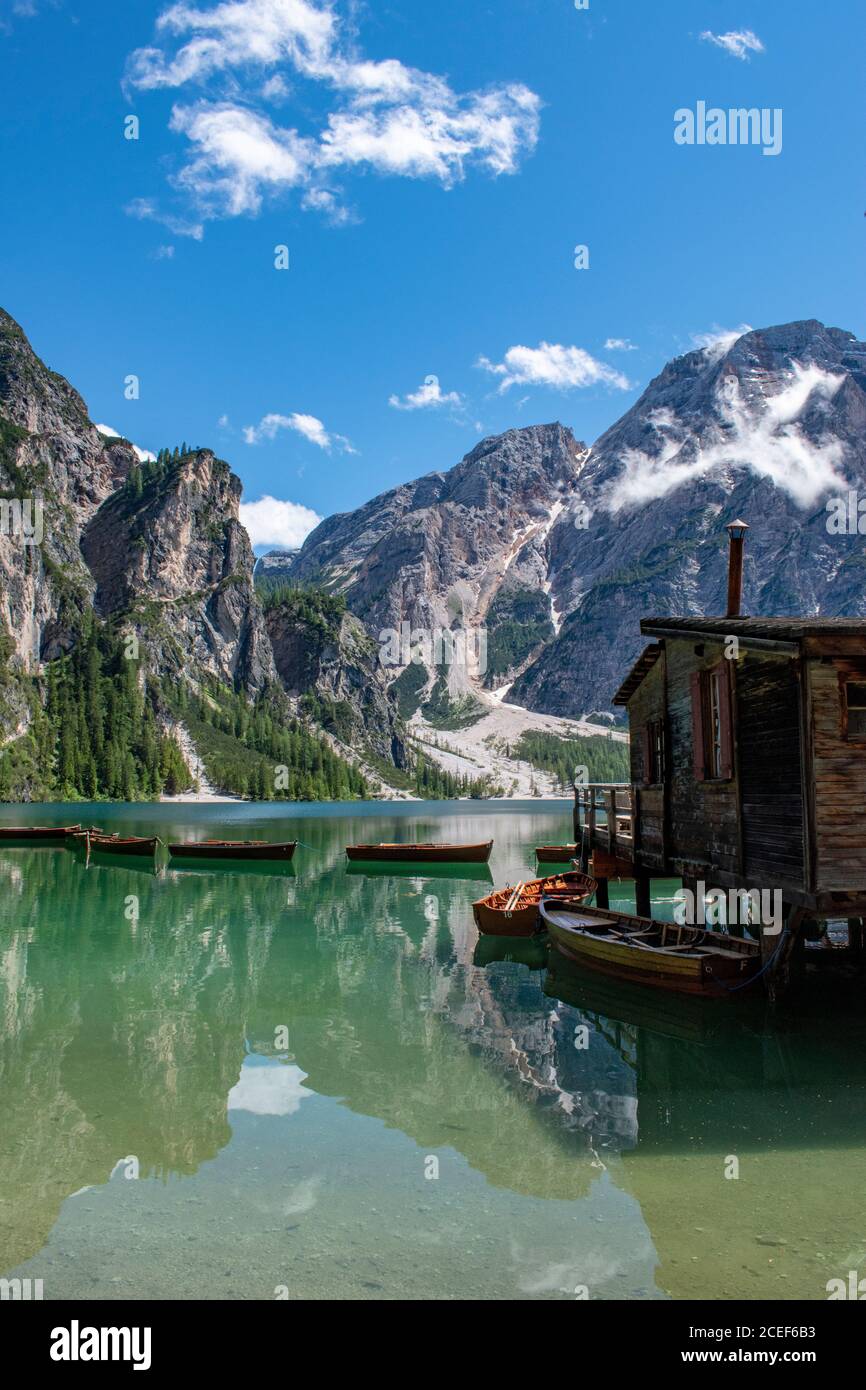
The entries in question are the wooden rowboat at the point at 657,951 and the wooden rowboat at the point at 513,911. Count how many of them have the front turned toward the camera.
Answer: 0

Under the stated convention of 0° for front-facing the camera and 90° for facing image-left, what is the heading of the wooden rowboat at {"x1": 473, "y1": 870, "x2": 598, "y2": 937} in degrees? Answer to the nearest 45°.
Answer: approximately 225°

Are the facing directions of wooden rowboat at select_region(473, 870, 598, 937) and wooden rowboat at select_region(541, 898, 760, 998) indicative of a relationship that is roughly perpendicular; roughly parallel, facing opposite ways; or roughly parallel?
roughly perpendicular

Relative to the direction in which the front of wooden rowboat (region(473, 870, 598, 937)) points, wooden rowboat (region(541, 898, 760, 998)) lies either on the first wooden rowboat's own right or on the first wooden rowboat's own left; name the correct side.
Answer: on the first wooden rowboat's own right
